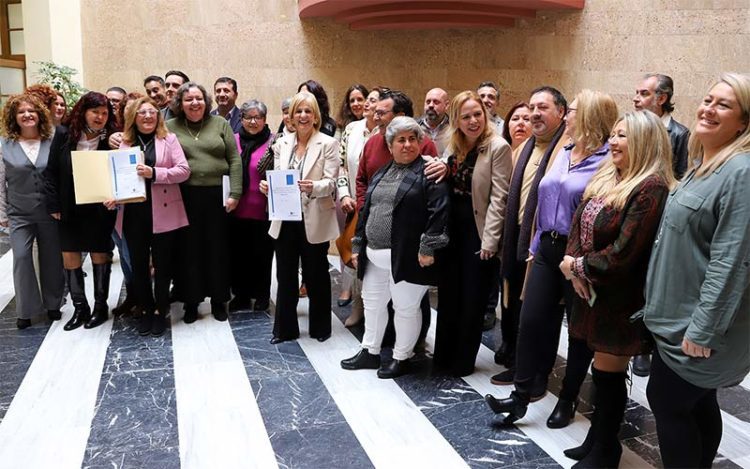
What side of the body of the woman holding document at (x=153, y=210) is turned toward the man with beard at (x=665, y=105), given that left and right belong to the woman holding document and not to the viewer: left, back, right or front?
left

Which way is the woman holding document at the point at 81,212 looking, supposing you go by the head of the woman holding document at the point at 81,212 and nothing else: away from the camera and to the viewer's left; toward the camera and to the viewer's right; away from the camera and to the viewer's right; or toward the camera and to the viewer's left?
toward the camera and to the viewer's right

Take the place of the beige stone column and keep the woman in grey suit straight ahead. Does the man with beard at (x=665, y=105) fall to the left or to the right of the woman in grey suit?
left

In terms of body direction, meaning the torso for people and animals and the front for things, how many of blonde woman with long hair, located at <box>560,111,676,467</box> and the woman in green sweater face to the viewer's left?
1

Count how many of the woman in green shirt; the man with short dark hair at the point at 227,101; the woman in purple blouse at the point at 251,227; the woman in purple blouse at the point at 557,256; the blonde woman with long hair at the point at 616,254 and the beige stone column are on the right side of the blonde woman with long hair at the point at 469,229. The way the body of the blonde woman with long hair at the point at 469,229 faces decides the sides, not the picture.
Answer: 3

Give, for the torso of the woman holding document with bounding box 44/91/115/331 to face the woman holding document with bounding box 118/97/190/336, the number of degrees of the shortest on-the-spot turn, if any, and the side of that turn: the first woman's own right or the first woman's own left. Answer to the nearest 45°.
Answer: approximately 45° to the first woman's own left

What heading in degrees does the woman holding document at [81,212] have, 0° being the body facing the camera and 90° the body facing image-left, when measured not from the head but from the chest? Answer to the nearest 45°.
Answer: approximately 0°

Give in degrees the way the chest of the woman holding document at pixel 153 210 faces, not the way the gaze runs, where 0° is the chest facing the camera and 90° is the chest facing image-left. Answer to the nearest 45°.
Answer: approximately 0°

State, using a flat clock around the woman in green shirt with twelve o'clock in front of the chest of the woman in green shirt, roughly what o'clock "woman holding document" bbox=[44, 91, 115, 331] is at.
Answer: The woman holding document is roughly at 2 o'clock from the woman in green shirt.

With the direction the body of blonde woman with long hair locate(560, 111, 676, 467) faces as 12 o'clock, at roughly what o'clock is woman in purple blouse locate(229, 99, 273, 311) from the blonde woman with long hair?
The woman in purple blouse is roughly at 1 o'clock from the blonde woman with long hair.
